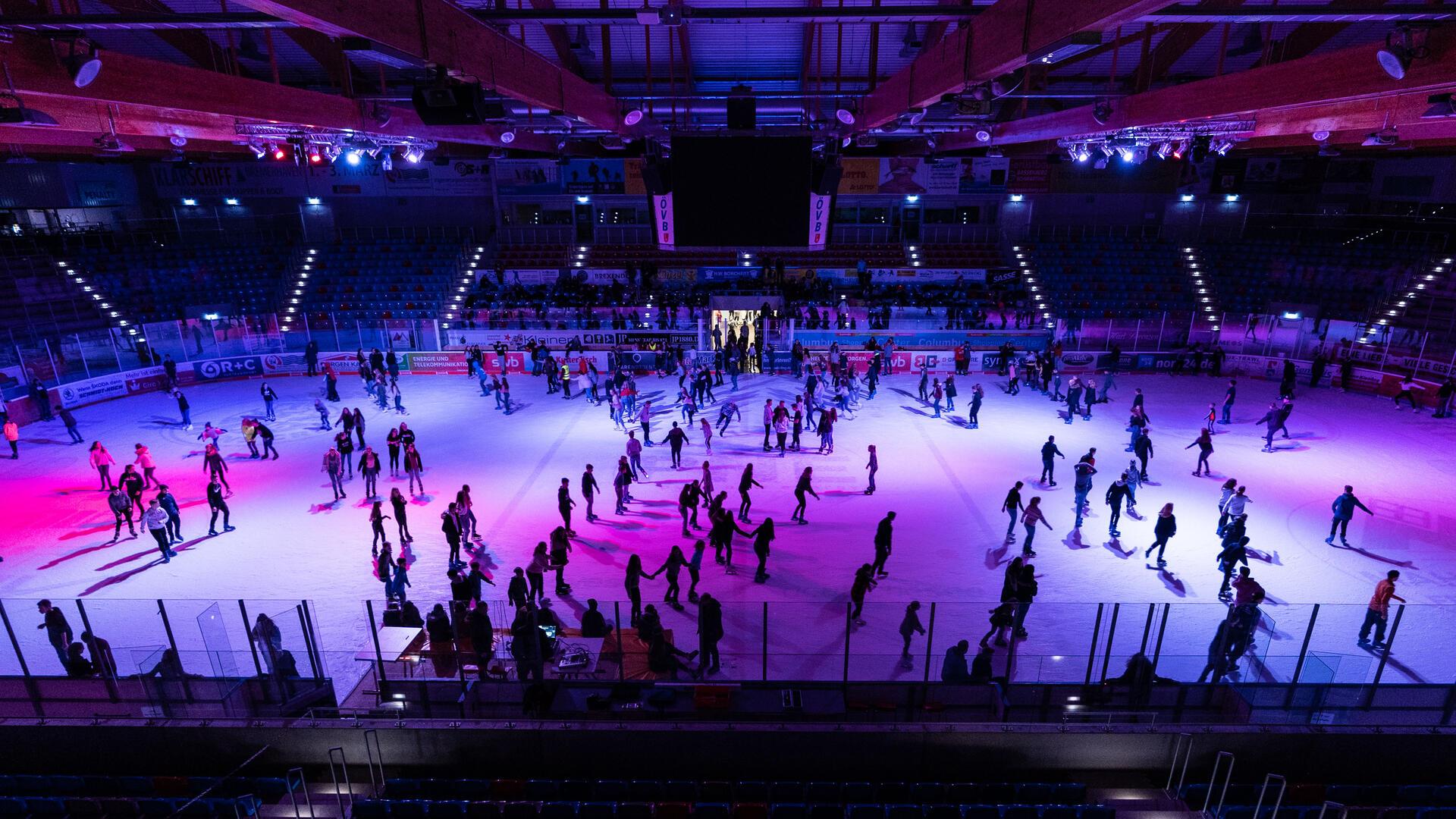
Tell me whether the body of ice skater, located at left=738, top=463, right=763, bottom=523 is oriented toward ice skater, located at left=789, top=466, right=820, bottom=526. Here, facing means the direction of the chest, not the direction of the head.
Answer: yes

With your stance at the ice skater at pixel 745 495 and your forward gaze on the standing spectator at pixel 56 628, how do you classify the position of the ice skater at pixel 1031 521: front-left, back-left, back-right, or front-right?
back-left

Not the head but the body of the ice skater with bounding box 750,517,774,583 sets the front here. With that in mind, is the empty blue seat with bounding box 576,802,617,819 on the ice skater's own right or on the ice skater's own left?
on the ice skater's own right

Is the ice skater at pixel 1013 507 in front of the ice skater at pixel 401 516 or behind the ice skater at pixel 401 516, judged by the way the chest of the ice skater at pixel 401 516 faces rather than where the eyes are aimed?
in front

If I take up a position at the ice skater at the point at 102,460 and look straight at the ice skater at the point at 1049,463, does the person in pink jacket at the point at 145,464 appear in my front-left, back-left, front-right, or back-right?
front-right

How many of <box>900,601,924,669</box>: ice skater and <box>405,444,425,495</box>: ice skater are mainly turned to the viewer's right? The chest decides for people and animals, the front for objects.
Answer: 1

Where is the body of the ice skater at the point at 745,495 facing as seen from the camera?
to the viewer's right

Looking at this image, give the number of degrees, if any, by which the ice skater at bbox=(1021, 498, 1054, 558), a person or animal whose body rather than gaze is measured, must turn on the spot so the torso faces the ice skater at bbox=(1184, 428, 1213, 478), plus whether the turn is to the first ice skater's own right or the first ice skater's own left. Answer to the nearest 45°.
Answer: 0° — they already face them

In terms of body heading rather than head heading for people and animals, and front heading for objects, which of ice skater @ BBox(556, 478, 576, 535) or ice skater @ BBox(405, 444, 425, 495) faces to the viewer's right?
ice skater @ BBox(556, 478, 576, 535)

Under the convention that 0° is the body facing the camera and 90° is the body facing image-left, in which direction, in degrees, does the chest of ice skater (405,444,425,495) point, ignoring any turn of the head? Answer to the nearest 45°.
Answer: approximately 0°
